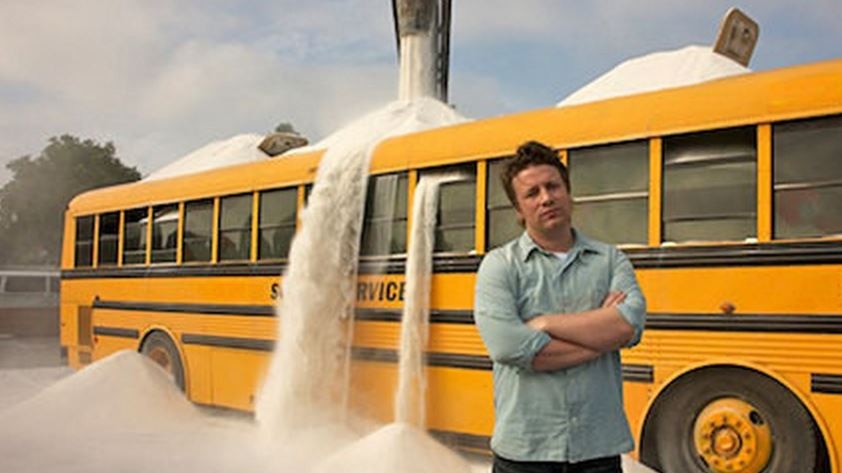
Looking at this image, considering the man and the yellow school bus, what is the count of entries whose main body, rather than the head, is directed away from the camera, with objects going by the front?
0

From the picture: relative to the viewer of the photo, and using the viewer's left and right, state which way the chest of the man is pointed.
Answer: facing the viewer

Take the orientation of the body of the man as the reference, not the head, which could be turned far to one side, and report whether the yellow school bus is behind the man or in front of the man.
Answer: behind

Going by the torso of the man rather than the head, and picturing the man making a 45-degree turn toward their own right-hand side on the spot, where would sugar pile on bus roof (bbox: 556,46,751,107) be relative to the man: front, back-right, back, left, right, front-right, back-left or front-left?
back-right

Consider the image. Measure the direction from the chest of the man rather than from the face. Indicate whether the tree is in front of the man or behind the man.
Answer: behind

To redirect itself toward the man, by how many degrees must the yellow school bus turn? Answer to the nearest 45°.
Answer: approximately 45° to its right
